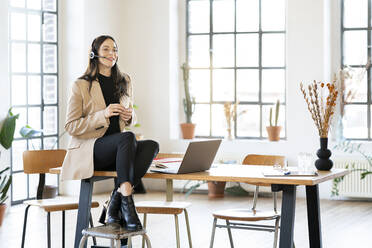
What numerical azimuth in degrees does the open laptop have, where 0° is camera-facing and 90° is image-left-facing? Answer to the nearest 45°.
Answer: approximately 135°

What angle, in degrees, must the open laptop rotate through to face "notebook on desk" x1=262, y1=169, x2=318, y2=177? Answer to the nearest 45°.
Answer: approximately 135° to its right

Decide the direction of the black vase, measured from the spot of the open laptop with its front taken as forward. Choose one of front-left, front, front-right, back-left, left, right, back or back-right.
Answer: back-right

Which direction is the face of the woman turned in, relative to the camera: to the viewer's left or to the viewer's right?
to the viewer's right

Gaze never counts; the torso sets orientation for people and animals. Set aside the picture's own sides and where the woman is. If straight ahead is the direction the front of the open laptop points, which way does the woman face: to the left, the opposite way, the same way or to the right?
the opposite way

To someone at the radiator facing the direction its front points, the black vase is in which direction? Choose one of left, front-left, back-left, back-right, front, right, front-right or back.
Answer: front

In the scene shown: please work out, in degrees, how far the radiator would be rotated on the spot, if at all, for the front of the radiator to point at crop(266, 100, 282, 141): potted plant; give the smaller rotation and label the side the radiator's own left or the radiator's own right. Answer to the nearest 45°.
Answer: approximately 90° to the radiator's own right

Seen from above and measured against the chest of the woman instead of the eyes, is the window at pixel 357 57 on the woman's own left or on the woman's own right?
on the woman's own left

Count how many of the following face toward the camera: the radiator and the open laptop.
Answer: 1

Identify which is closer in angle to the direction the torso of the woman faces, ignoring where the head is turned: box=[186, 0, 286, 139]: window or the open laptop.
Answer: the open laptop

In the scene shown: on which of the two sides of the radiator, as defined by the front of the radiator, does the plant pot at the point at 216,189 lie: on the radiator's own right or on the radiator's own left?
on the radiator's own right

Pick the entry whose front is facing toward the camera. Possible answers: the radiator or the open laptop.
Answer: the radiator

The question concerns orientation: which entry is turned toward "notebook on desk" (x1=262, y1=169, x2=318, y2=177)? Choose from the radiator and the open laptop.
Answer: the radiator

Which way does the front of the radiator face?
toward the camera

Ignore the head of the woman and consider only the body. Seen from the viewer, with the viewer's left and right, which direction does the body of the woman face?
facing the viewer and to the right of the viewer

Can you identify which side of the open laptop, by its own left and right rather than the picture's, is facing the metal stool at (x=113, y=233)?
left
